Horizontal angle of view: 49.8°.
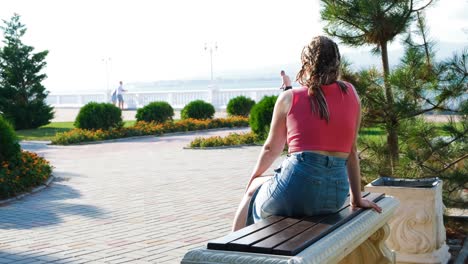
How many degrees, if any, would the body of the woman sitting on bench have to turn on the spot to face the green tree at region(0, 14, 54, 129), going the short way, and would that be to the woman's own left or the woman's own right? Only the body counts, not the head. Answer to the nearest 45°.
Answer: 0° — they already face it

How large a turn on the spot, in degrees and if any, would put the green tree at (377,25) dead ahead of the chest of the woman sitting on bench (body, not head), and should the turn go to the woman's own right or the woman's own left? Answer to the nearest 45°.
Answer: approximately 45° to the woman's own right

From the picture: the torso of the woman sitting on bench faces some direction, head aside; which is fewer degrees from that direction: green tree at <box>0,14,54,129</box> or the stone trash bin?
the green tree

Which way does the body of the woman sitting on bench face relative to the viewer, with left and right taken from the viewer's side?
facing away from the viewer and to the left of the viewer

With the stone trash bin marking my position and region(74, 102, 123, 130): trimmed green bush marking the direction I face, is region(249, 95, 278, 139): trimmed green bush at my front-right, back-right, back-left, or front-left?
front-right

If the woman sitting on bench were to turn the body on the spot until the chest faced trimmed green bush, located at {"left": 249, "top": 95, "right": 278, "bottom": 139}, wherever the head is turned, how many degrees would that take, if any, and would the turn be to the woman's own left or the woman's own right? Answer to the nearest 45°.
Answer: approximately 45° to the woman's own right

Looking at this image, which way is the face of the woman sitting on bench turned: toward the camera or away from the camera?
away from the camera

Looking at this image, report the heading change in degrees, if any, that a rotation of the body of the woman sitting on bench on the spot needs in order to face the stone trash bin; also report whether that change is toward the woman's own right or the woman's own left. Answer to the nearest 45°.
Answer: approximately 90° to the woman's own right

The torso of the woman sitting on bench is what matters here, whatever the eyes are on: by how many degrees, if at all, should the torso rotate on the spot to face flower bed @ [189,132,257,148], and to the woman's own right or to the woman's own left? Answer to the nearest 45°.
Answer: approximately 45° to the woman's own right
